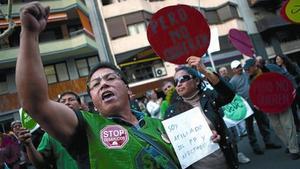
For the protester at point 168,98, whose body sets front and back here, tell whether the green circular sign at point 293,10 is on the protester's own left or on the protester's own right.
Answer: on the protester's own left

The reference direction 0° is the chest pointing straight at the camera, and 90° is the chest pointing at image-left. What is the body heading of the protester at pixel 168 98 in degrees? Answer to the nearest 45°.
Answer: approximately 45°

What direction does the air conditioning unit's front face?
toward the camera

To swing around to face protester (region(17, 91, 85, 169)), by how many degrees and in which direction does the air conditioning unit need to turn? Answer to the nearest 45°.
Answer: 0° — it already faces them

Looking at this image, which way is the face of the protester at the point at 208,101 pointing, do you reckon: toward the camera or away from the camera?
toward the camera

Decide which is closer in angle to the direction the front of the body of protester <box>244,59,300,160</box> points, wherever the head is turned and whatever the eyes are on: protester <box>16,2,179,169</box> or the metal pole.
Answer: the protester

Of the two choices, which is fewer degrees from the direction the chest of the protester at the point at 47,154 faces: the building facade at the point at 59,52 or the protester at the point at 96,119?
the protester

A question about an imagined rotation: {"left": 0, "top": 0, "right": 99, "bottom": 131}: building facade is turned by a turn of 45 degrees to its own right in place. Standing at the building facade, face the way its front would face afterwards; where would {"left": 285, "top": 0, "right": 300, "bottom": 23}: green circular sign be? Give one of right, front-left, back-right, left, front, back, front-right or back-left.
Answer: front-left

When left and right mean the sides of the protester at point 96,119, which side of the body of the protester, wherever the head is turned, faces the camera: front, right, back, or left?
front

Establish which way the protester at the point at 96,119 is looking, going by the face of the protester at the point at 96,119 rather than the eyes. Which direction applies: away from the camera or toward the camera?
toward the camera
